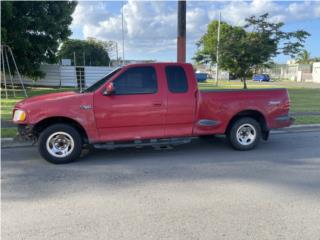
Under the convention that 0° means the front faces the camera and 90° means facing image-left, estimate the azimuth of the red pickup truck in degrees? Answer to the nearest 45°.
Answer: approximately 90°

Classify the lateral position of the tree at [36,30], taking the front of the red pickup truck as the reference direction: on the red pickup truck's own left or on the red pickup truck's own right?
on the red pickup truck's own right

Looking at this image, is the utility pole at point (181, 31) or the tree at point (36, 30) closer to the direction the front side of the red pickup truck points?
the tree

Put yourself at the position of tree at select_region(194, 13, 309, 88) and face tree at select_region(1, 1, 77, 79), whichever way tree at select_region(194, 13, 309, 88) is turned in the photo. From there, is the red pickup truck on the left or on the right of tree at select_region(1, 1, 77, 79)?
left

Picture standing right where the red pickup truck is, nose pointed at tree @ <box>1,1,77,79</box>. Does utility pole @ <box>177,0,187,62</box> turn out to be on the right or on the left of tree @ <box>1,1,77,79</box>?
right

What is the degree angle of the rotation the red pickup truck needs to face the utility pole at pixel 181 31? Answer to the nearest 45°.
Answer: approximately 90° to its right

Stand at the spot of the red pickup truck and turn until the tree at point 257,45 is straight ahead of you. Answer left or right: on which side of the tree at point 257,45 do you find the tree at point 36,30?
left

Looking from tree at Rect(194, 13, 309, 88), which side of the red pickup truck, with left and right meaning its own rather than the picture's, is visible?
right
